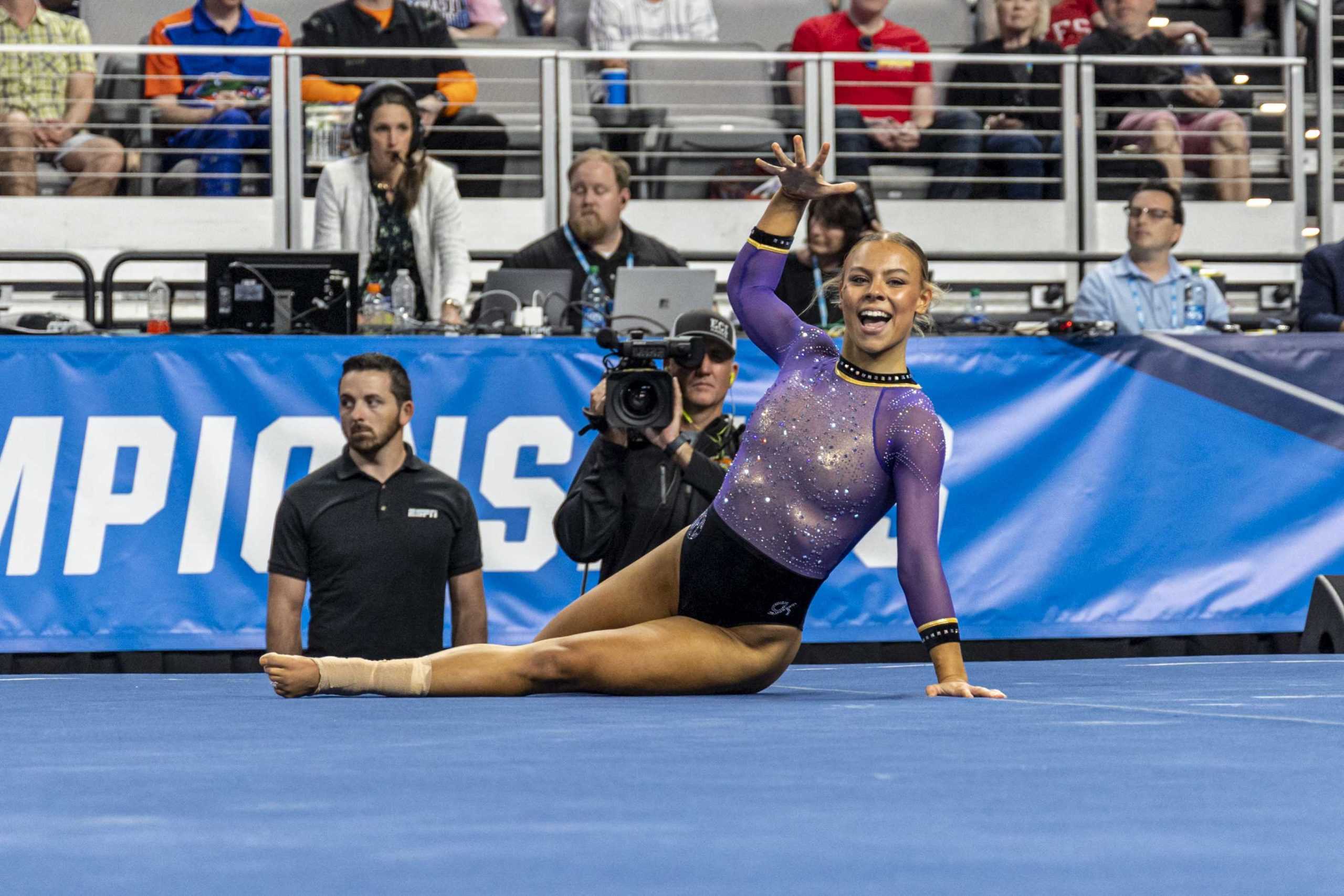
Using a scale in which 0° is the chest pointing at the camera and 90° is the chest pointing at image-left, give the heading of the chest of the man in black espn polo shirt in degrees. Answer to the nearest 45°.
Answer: approximately 0°

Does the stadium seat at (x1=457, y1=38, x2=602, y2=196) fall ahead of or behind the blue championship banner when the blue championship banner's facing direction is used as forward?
behind

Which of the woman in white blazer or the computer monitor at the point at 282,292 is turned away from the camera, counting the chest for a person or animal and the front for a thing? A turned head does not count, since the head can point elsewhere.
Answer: the computer monitor

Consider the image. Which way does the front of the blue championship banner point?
toward the camera

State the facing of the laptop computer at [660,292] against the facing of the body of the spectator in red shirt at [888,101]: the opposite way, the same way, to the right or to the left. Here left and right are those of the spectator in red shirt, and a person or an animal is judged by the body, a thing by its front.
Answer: the opposite way

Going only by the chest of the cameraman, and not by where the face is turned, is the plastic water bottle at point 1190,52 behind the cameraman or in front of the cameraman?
behind

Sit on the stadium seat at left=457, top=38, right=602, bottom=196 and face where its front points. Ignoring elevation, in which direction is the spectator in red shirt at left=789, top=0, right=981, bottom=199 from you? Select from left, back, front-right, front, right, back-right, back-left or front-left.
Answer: left

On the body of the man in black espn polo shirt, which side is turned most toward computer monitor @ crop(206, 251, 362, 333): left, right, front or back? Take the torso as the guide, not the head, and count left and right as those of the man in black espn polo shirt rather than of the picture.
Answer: back

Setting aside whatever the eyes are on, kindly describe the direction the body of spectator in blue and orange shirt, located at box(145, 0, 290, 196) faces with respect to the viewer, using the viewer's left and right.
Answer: facing the viewer

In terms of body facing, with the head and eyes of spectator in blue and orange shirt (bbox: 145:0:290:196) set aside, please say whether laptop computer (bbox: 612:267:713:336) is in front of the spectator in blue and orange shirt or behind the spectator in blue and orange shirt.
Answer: in front

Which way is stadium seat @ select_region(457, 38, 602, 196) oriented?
toward the camera

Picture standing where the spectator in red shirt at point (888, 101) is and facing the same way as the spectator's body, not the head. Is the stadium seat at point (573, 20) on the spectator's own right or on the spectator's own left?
on the spectator's own right

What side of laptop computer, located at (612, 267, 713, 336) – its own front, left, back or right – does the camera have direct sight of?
back
